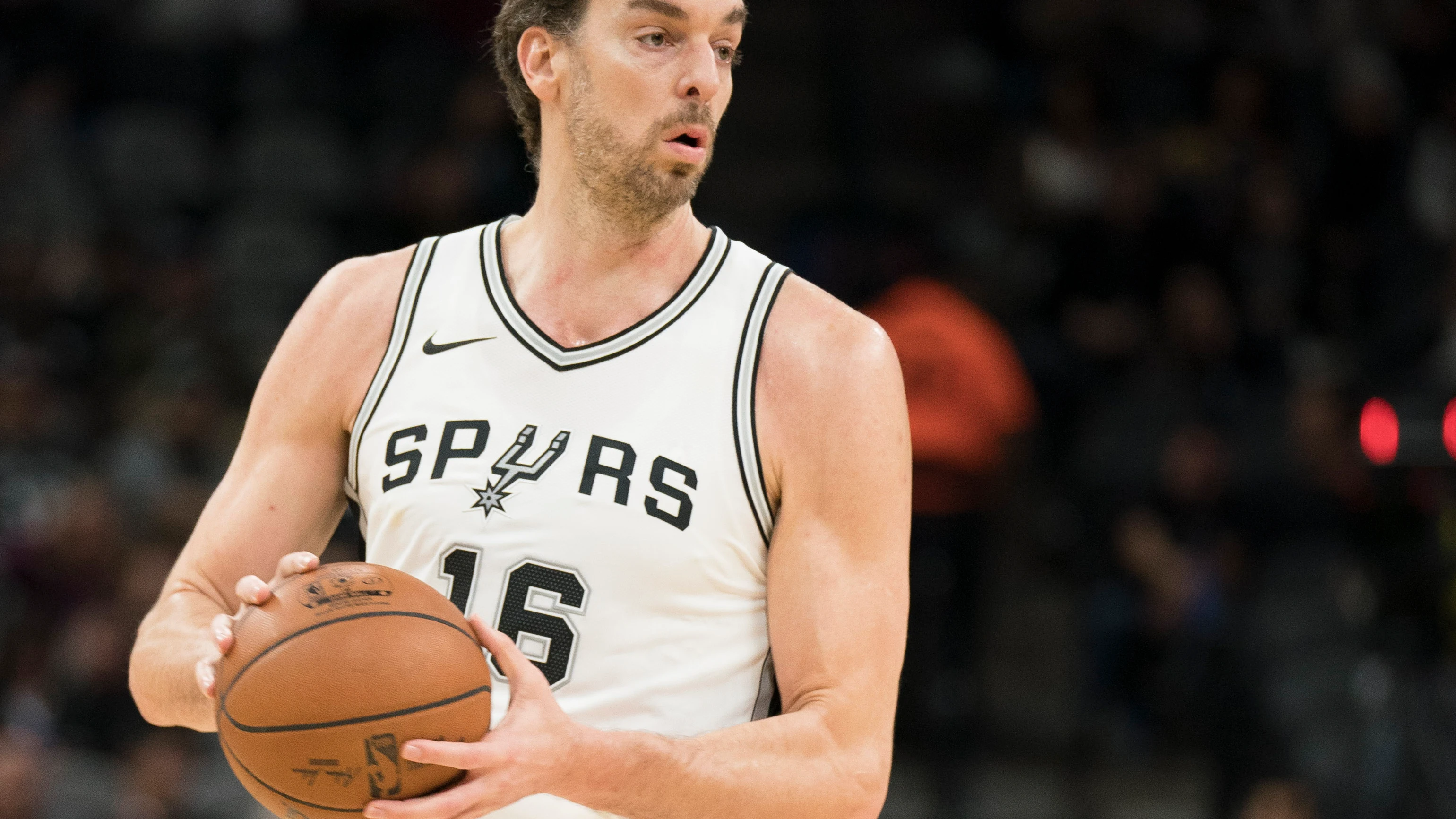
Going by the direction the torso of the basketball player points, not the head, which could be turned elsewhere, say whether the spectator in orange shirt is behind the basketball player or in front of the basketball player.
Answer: behind

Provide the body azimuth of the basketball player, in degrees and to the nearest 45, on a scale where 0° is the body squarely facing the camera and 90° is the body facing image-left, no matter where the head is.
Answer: approximately 0°
